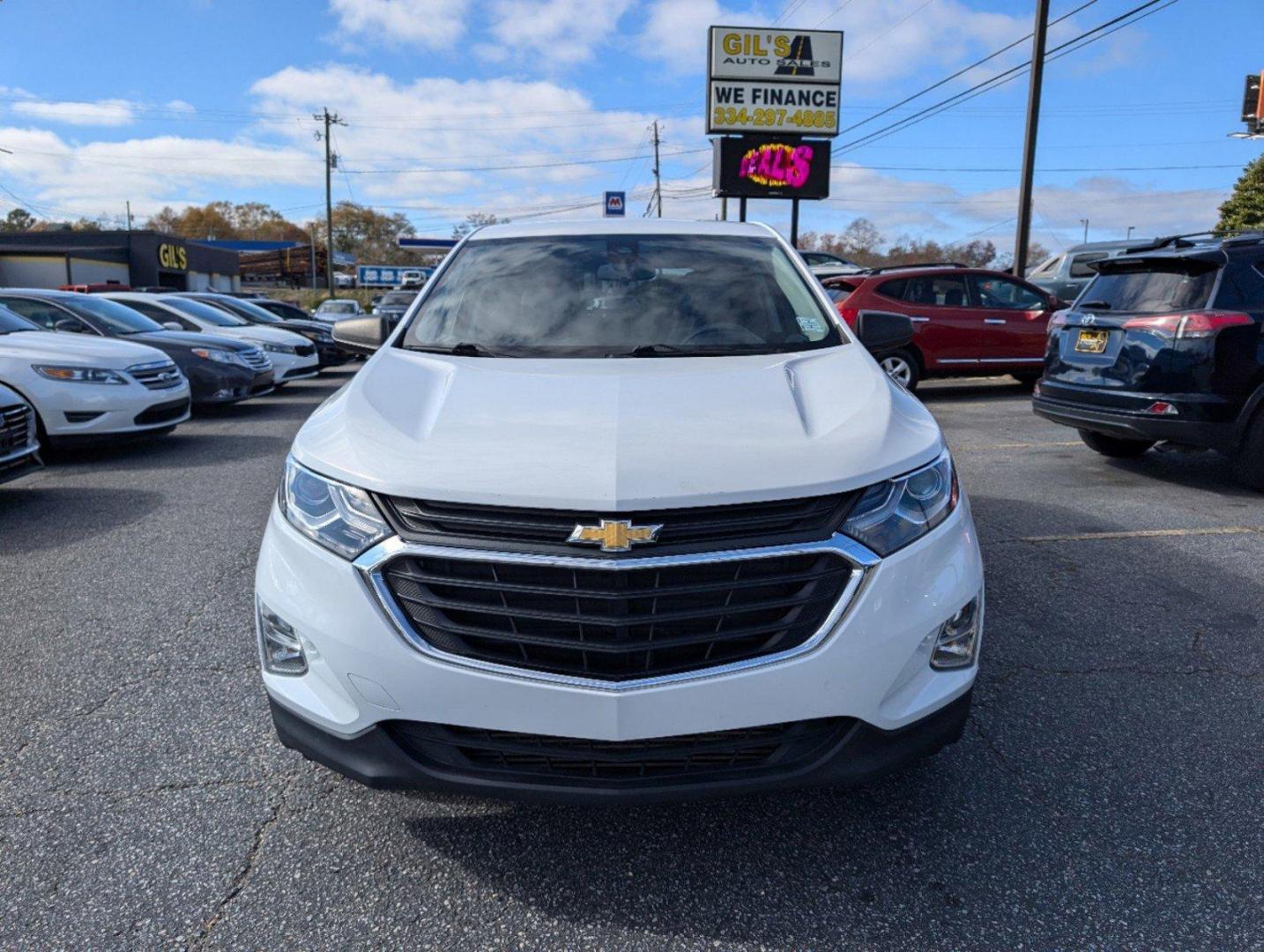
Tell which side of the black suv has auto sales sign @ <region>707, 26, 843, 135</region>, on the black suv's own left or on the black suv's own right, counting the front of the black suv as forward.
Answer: on the black suv's own left

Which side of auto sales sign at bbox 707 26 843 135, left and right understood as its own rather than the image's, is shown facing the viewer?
front

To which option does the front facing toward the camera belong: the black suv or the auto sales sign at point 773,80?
the auto sales sign

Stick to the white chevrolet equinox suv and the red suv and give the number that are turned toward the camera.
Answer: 1

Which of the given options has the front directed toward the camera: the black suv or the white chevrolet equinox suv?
the white chevrolet equinox suv

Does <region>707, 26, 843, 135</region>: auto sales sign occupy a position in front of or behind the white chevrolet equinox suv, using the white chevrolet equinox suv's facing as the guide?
behind

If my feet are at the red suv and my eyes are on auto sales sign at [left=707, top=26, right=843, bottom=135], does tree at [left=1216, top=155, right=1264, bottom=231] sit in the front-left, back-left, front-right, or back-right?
front-right

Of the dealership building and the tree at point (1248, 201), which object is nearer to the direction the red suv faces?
the tree

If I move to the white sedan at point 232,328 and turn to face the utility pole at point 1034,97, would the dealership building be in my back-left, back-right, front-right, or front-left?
back-left

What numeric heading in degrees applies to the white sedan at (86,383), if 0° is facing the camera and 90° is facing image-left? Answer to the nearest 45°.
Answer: approximately 315°

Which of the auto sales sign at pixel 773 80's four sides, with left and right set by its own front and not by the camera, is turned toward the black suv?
front

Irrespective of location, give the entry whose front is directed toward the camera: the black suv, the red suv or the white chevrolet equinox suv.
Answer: the white chevrolet equinox suv

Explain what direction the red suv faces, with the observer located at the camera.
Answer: facing away from the viewer and to the right of the viewer

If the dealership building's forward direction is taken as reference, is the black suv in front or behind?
in front
